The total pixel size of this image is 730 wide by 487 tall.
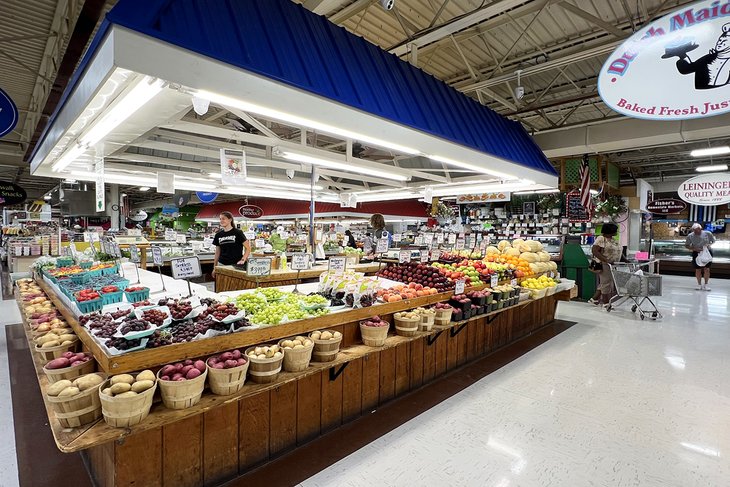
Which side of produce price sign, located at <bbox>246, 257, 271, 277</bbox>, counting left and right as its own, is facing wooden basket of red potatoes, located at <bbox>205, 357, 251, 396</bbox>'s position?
front

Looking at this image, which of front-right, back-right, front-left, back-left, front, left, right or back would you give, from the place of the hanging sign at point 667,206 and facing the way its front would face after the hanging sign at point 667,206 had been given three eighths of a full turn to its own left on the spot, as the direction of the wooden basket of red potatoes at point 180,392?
back-right

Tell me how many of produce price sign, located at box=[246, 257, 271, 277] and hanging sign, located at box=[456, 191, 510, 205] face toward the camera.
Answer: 2

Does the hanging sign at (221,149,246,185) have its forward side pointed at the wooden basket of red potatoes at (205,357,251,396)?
yes

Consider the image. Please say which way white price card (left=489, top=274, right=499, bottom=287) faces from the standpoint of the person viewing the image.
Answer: facing the viewer

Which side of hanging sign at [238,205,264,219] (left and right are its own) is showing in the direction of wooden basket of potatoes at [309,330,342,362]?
front

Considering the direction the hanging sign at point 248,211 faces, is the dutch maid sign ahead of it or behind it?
ahead

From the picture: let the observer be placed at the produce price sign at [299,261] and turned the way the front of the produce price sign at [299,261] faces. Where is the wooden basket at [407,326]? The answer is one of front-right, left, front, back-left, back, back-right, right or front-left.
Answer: front-left

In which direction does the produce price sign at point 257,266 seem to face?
toward the camera

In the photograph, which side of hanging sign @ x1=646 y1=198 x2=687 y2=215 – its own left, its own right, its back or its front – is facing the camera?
front

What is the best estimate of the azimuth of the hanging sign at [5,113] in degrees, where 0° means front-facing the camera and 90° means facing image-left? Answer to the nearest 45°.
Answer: approximately 0°

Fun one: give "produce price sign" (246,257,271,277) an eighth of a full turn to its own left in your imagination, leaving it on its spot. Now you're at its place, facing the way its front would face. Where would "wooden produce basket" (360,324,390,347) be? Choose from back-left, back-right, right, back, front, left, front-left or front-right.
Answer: front

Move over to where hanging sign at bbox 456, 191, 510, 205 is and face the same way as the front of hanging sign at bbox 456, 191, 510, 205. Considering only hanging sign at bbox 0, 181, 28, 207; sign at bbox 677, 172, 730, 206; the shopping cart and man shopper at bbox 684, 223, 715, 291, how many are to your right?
1

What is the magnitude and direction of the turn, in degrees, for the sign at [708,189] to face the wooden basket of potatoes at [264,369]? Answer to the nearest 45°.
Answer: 0° — it already faces it

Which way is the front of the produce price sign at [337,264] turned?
toward the camera

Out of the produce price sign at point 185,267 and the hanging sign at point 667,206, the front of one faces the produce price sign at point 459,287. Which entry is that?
the hanging sign

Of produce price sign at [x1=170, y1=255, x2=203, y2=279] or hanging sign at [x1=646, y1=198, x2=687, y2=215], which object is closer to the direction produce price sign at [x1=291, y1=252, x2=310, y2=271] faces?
the produce price sign
